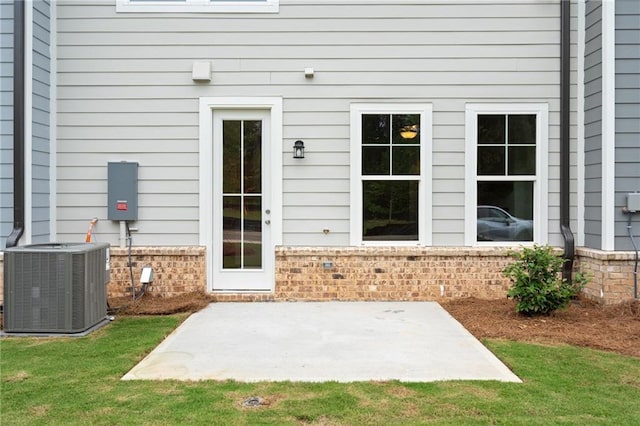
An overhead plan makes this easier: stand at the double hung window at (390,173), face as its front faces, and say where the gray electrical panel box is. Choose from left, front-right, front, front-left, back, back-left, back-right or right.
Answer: right

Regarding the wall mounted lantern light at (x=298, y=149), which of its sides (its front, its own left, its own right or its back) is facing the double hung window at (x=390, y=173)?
left

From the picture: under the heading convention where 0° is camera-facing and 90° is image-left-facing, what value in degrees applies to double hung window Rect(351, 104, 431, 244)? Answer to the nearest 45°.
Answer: approximately 0°

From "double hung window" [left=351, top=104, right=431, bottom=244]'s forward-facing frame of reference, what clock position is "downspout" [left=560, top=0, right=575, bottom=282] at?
The downspout is roughly at 9 o'clock from the double hung window.

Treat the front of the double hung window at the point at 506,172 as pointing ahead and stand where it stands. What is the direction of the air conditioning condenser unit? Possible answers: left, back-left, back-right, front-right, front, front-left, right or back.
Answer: front-right

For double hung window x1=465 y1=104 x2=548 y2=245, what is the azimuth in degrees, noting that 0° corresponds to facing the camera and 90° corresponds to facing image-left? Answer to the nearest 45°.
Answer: approximately 0°

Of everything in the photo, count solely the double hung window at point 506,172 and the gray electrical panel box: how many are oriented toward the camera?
2

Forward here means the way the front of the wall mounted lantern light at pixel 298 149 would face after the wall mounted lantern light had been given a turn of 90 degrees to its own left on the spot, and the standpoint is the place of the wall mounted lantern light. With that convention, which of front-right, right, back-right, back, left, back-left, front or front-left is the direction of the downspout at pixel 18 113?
back

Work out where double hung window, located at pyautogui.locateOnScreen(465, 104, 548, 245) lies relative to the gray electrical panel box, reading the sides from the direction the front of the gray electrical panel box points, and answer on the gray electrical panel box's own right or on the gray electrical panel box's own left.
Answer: on the gray electrical panel box's own left

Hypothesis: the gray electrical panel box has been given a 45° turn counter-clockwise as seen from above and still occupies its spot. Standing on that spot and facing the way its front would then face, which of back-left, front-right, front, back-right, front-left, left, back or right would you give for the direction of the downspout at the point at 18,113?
back-right
